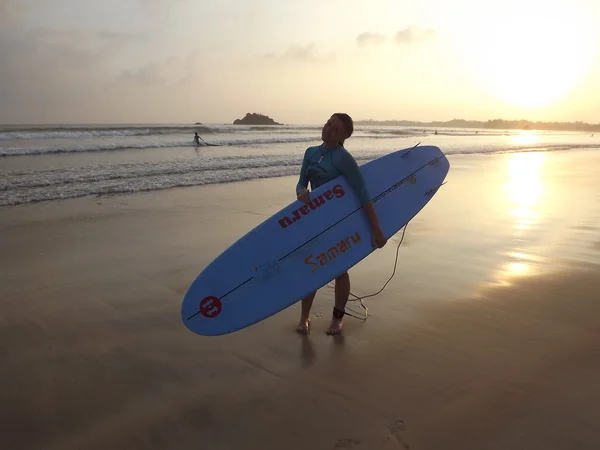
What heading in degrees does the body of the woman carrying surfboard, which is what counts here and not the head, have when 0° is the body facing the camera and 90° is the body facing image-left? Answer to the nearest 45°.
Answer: approximately 45°
